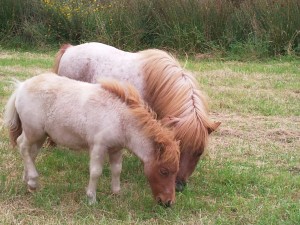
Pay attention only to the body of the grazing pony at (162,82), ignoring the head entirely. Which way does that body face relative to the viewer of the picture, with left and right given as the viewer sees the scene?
facing the viewer and to the right of the viewer

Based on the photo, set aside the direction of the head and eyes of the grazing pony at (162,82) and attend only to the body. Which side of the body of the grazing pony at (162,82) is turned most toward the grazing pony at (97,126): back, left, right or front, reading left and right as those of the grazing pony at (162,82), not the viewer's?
right

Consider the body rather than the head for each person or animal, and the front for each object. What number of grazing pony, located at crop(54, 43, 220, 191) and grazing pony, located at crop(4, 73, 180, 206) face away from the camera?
0

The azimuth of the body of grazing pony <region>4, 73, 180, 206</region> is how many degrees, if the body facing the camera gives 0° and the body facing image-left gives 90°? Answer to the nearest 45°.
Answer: approximately 315°

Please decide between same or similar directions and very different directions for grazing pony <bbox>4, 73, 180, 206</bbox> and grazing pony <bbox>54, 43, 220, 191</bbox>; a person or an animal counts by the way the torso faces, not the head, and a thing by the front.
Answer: same or similar directions

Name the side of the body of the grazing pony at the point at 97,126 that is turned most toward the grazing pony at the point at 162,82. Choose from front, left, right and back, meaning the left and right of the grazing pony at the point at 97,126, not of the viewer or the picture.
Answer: left
